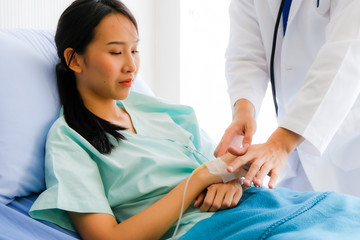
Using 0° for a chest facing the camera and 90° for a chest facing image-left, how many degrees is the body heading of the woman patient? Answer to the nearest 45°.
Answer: approximately 315°

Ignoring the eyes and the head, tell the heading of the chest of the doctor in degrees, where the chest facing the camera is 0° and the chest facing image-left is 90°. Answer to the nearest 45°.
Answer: approximately 45°

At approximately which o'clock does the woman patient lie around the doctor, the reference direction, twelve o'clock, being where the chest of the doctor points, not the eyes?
The woman patient is roughly at 12 o'clock from the doctor.

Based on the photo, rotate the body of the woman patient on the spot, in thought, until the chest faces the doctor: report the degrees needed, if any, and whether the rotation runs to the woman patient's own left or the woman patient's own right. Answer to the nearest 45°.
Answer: approximately 90° to the woman patient's own left

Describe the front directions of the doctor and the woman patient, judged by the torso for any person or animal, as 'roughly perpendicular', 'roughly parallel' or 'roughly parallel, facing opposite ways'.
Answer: roughly perpendicular

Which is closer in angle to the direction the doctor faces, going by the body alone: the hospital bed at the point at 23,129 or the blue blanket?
the hospital bed

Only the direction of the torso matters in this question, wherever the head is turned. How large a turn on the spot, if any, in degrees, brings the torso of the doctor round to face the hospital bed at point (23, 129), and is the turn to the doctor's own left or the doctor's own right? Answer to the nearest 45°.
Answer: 0° — they already face it

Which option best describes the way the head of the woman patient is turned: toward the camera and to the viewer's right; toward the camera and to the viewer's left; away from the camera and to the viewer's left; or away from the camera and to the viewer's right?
toward the camera and to the viewer's right
